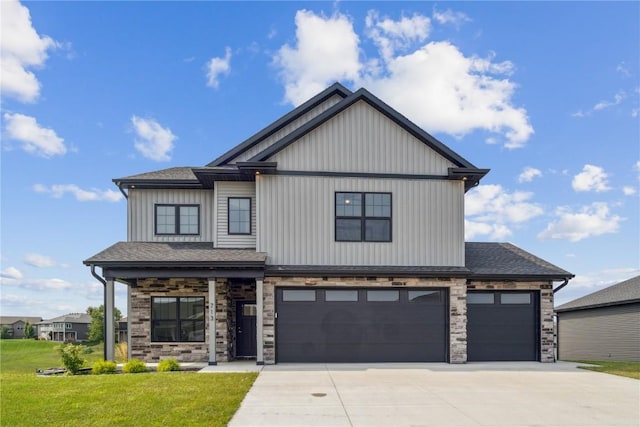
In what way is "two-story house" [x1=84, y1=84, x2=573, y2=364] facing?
toward the camera

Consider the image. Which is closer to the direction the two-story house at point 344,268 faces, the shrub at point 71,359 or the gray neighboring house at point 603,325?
the shrub

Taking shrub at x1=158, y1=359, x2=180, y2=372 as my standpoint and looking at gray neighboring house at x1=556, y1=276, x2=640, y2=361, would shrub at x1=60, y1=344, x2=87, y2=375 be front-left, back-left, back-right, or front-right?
back-left

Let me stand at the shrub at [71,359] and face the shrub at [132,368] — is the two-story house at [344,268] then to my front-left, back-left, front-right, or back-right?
front-left

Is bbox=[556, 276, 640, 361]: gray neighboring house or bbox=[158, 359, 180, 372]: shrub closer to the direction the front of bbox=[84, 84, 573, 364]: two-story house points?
the shrub
